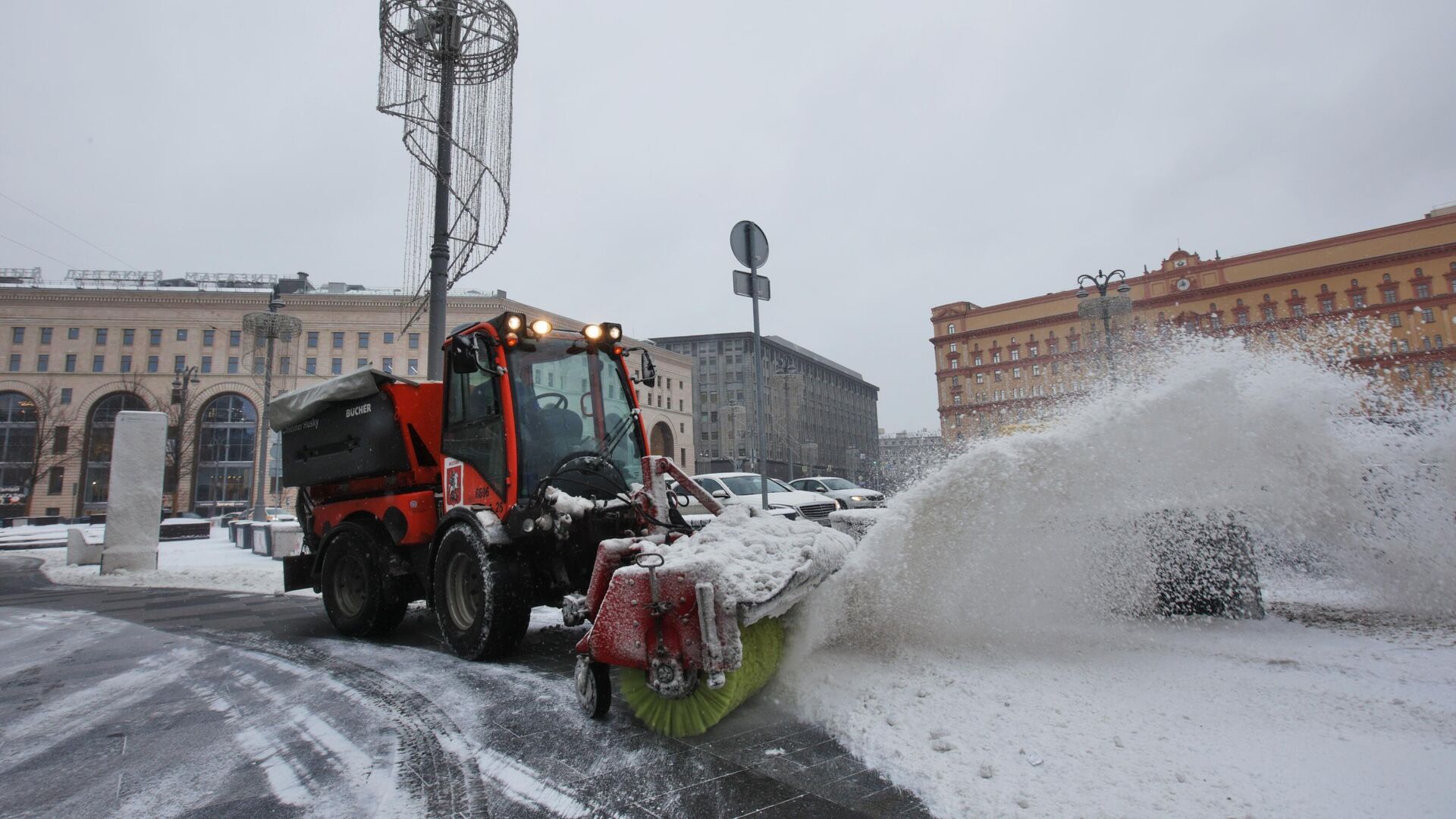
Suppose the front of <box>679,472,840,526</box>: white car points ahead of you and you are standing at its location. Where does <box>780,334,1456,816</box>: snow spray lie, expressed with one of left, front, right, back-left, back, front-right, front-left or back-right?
front-right

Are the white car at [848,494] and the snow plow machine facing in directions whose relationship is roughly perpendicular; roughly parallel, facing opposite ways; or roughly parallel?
roughly parallel

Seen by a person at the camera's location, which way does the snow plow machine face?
facing the viewer and to the right of the viewer

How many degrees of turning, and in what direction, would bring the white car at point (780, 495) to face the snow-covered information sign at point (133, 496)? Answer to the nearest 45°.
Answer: approximately 135° to its right

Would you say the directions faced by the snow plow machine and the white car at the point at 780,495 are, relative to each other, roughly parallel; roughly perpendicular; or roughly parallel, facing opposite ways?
roughly parallel

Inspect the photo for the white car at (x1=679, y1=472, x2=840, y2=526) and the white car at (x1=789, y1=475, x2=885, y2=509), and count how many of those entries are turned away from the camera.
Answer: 0

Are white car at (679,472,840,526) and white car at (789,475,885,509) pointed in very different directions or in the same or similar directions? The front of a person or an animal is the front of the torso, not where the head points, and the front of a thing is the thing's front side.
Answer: same or similar directions

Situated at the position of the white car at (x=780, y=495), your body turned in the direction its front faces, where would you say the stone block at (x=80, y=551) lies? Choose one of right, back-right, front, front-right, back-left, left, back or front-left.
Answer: back-right

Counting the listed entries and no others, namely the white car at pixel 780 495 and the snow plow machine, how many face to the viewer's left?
0

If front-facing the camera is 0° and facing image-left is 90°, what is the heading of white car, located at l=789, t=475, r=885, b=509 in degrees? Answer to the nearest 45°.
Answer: approximately 315°

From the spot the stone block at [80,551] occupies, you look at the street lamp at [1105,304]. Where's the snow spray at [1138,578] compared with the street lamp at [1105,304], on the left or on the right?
right

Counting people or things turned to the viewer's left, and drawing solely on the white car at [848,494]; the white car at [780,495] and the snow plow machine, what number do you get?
0

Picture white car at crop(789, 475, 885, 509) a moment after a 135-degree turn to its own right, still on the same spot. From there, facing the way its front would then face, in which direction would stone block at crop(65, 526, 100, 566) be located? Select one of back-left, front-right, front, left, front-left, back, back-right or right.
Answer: front
